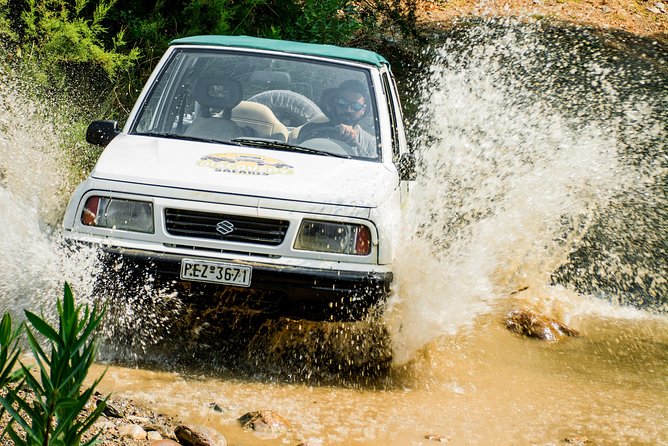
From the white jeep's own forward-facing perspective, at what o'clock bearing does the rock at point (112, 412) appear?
The rock is roughly at 1 o'clock from the white jeep.

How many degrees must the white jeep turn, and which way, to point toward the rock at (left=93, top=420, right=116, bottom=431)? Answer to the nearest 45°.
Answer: approximately 45° to its right

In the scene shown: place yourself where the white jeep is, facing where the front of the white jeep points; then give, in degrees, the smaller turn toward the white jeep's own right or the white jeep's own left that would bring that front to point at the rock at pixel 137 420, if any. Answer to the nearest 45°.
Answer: approximately 45° to the white jeep's own right

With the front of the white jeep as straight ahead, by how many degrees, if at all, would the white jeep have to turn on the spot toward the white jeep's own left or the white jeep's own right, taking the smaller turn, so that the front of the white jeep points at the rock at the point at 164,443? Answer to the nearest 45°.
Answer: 0° — it already faces it

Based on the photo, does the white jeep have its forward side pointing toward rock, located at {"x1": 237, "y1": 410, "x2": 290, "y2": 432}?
yes

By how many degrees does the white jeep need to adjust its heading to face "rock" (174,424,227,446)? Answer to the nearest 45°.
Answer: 0° — it already faces it

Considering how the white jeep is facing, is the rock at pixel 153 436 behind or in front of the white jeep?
in front

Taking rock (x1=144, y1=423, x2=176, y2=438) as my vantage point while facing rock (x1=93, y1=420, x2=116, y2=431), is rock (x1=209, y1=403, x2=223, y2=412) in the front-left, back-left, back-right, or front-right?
back-right

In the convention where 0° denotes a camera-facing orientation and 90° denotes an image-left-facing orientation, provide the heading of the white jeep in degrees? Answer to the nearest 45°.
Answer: approximately 0°
